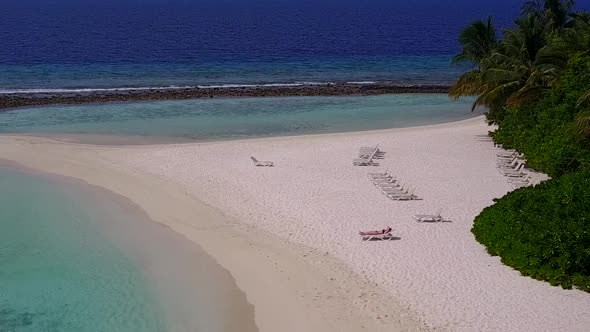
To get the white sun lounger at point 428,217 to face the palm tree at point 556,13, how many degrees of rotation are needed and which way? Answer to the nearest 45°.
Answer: approximately 90° to its right

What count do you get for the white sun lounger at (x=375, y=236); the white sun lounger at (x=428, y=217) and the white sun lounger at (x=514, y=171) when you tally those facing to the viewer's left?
3

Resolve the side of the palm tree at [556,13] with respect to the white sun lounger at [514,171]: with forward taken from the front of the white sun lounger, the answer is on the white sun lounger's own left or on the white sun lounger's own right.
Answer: on the white sun lounger's own right

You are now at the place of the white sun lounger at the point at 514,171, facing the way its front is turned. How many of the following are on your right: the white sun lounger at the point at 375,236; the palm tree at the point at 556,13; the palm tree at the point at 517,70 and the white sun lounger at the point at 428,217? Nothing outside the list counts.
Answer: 2

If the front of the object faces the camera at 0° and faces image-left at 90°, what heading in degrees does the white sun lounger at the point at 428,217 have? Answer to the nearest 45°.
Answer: approximately 90°

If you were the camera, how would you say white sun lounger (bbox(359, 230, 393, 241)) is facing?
facing to the left of the viewer

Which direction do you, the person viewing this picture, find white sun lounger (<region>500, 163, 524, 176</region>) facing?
facing to the left of the viewer

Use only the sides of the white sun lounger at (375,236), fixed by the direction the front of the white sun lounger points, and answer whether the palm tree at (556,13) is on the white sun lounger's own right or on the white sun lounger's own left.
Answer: on the white sun lounger's own right

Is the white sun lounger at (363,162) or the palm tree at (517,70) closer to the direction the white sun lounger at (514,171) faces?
the white sun lounger

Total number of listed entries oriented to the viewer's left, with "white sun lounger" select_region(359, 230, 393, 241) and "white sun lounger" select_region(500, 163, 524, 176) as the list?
2
